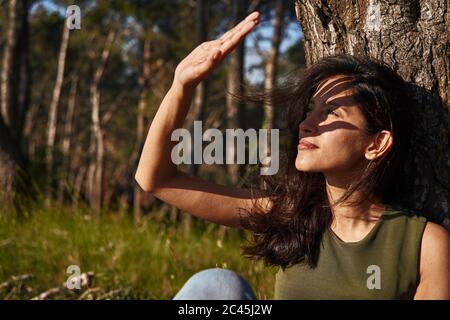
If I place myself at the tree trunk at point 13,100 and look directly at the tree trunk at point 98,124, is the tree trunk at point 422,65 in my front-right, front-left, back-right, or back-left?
back-right

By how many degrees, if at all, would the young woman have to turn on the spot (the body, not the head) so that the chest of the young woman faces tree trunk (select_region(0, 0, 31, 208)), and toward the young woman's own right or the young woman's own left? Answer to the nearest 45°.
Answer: approximately 90° to the young woman's own right

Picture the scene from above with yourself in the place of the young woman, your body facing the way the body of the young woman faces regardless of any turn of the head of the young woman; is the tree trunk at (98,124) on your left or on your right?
on your right

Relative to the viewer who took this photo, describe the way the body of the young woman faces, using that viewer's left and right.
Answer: facing the viewer and to the left of the viewer
